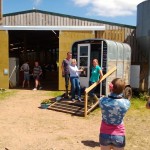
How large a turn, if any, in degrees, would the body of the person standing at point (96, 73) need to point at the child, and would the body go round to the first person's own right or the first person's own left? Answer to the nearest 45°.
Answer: approximately 45° to the first person's own left

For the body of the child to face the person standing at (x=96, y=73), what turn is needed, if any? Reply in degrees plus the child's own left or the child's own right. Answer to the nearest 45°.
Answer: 0° — they already face them

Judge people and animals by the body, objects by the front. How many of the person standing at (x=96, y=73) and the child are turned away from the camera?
1

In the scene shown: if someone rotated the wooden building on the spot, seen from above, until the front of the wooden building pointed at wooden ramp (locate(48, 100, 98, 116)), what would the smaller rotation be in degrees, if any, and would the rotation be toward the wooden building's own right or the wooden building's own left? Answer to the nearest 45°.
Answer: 0° — it already faces it

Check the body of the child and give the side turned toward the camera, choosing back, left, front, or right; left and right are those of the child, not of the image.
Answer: back

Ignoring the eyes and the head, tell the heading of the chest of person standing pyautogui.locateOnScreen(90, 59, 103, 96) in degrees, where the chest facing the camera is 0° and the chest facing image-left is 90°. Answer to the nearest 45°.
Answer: approximately 45°

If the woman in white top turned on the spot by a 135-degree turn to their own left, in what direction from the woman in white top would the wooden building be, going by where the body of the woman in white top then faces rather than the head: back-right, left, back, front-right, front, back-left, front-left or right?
front

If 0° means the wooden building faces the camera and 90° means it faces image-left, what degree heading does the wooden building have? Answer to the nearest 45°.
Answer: approximately 0°

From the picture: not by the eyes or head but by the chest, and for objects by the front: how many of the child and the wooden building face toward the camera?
1
